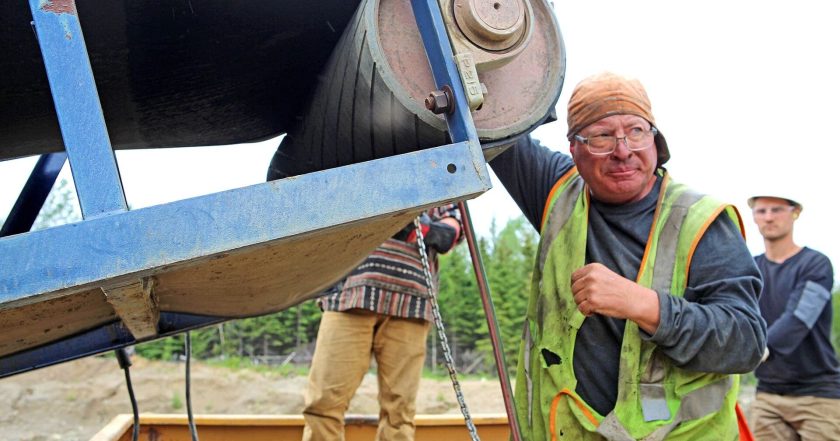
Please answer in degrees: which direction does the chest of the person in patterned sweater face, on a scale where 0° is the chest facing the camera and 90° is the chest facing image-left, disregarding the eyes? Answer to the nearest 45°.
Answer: approximately 0°

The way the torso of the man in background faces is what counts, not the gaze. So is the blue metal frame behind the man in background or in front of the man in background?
in front

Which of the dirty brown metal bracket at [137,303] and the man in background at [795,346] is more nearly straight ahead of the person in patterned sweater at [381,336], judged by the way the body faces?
the dirty brown metal bracket

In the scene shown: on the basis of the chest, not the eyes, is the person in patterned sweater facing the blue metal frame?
yes

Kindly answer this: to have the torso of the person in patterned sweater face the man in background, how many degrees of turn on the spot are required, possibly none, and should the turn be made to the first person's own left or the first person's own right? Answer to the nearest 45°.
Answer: approximately 90° to the first person's own left

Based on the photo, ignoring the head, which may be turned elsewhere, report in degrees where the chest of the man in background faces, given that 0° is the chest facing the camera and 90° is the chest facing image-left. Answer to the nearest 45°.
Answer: approximately 45°

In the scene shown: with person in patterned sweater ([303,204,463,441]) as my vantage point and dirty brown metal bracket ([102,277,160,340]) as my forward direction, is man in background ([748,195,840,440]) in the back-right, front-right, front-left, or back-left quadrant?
back-left

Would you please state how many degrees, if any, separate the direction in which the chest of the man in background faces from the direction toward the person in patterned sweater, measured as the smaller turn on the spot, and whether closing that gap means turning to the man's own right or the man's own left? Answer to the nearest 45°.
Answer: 0° — they already face them
